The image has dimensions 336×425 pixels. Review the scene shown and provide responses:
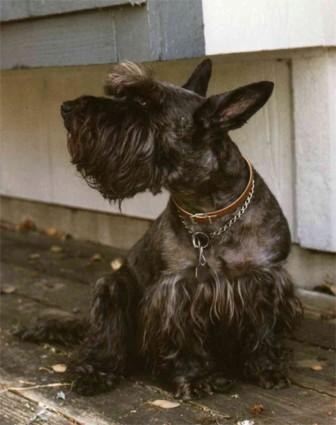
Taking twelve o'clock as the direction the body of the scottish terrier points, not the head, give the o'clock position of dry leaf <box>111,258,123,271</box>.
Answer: The dry leaf is roughly at 7 o'clock from the scottish terrier.

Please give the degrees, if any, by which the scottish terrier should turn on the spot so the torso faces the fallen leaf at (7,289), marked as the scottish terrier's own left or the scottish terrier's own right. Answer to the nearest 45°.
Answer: approximately 180°

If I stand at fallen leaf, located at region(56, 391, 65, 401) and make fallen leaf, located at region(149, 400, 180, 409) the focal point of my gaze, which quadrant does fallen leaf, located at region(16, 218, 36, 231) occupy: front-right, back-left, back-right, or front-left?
back-left

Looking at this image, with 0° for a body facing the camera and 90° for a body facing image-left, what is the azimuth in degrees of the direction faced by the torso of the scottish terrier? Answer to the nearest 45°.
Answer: approximately 315°

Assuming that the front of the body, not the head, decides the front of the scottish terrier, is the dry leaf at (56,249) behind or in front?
behind
